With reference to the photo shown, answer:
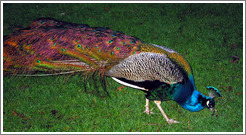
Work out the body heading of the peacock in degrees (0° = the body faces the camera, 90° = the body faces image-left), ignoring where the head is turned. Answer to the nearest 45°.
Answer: approximately 270°
